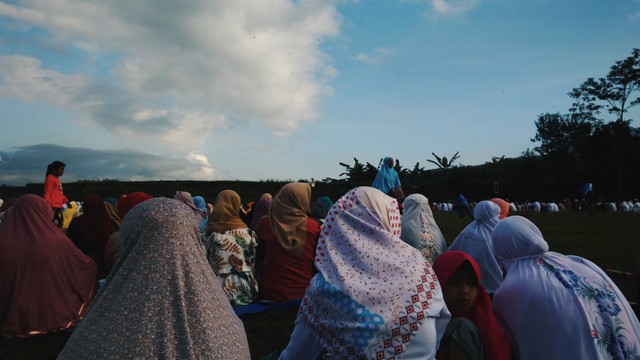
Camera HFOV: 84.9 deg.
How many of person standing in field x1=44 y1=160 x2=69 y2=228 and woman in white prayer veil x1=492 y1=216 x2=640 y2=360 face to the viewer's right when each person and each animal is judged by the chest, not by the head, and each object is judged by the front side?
1

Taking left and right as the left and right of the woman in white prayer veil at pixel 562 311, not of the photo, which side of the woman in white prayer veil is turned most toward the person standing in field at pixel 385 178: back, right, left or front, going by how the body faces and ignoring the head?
front

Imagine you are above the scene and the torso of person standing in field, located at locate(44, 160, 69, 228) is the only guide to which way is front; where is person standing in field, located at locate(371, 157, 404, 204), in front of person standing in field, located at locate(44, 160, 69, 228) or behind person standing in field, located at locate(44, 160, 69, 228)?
in front

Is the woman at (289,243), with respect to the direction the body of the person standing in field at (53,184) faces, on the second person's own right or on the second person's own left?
on the second person's own right

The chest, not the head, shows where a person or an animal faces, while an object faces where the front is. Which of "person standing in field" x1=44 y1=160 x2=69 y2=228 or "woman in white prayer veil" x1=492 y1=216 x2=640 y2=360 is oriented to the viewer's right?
the person standing in field

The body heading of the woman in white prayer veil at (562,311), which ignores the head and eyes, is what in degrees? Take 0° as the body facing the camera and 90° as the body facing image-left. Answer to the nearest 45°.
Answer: approximately 135°

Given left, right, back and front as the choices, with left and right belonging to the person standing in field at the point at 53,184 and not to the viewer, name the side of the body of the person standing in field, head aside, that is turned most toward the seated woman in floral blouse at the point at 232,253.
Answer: right

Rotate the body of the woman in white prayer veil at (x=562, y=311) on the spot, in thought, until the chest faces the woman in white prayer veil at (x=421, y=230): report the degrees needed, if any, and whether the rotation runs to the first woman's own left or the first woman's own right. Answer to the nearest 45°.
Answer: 0° — they already face them

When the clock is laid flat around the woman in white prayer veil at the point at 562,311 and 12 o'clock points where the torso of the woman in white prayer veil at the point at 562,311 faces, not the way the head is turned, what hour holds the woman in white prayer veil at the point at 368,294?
the woman in white prayer veil at the point at 368,294 is roughly at 9 o'clock from the woman in white prayer veil at the point at 562,311.

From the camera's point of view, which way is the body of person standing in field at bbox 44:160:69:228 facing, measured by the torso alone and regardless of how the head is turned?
to the viewer's right
